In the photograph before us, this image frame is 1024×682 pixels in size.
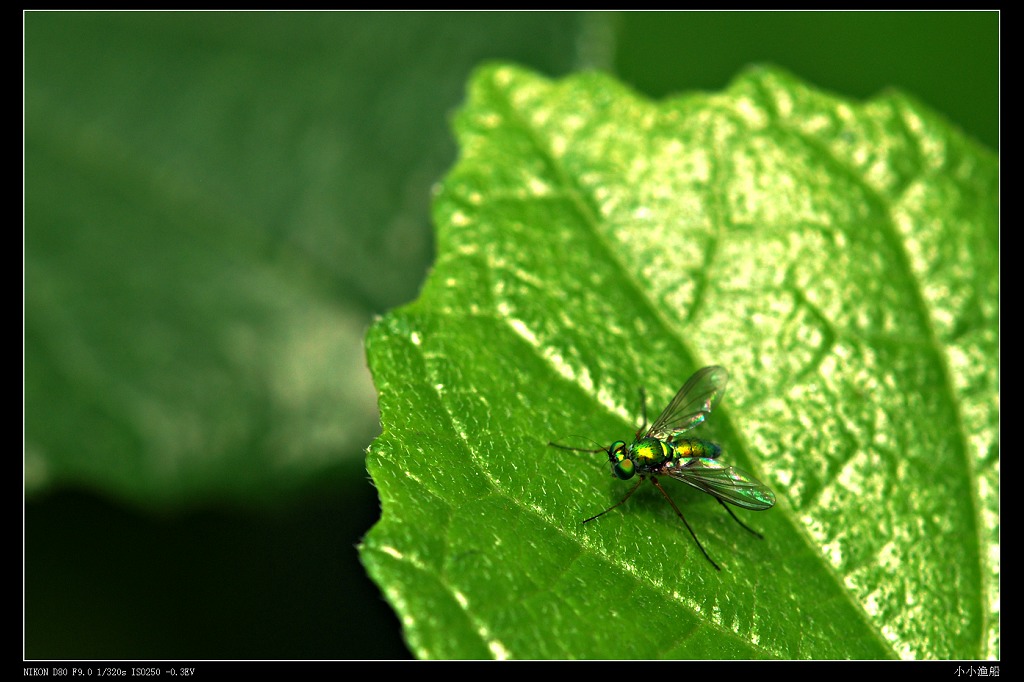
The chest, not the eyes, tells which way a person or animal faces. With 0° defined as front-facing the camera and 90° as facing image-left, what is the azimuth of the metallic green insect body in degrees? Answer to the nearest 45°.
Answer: approximately 90°
